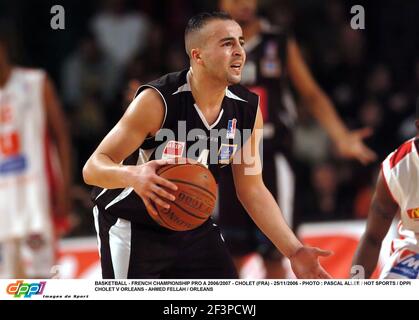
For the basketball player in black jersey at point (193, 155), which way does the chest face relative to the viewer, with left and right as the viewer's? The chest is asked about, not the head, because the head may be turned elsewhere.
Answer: facing the viewer and to the right of the viewer

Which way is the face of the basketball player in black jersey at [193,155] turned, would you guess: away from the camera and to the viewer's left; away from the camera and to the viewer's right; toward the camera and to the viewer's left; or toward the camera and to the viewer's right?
toward the camera and to the viewer's right

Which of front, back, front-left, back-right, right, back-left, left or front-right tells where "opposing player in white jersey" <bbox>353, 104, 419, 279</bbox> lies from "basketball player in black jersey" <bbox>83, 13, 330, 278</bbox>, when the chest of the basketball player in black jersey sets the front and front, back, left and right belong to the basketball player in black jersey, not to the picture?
front-left

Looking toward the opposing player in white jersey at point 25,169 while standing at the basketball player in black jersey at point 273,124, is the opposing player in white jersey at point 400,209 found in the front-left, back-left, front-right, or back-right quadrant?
back-left

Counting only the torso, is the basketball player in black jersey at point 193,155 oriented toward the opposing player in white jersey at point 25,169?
no

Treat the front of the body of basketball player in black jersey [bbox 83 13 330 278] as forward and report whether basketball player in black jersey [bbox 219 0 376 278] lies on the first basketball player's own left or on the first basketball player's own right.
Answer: on the first basketball player's own left

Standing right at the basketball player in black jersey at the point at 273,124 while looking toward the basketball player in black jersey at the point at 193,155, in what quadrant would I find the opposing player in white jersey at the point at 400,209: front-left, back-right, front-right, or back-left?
front-left

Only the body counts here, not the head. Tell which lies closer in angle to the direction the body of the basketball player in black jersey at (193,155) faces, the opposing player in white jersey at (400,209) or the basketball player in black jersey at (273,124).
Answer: the opposing player in white jersey
